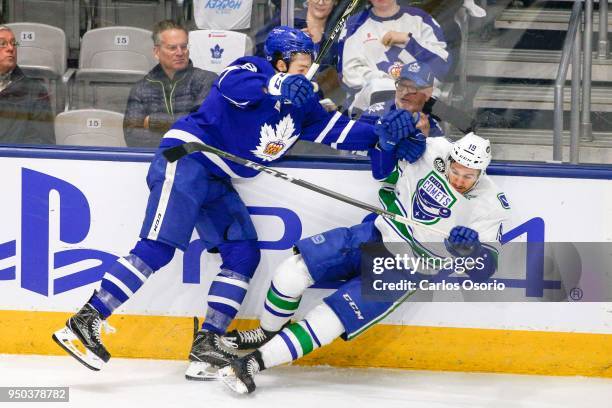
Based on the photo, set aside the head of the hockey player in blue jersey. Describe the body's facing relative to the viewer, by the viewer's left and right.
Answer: facing the viewer and to the right of the viewer

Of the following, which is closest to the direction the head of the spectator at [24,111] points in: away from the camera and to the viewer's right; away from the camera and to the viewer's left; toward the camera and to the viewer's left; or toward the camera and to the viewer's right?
toward the camera and to the viewer's right

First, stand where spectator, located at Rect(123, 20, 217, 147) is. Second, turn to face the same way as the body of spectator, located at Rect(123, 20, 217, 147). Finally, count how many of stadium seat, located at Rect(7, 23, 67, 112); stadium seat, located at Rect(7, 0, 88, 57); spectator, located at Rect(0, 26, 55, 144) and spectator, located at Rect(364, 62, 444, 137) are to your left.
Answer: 1

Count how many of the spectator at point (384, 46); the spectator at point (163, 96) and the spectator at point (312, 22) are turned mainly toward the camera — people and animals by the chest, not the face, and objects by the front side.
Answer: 3

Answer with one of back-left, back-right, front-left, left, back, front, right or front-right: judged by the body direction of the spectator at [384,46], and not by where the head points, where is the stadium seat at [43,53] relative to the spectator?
right

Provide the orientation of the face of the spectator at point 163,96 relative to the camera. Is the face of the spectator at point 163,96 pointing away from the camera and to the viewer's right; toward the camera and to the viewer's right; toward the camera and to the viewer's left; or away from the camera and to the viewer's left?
toward the camera and to the viewer's right

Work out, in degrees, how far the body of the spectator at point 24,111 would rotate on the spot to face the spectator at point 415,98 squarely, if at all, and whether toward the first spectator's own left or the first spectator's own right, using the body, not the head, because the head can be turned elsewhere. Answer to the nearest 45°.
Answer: approximately 90° to the first spectator's own left

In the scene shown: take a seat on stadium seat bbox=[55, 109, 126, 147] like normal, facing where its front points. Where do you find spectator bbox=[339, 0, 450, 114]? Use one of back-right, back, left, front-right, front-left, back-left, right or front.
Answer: left

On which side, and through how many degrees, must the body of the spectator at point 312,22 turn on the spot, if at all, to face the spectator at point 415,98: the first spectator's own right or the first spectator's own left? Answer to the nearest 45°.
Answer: approximately 45° to the first spectator's own left

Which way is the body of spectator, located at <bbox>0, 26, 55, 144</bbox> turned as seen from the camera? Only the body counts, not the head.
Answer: toward the camera

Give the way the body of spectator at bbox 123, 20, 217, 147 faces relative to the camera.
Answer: toward the camera

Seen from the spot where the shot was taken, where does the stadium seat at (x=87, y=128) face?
facing the viewer

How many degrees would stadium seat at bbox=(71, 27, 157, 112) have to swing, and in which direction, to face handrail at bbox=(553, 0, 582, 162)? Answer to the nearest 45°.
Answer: approximately 90° to its left
